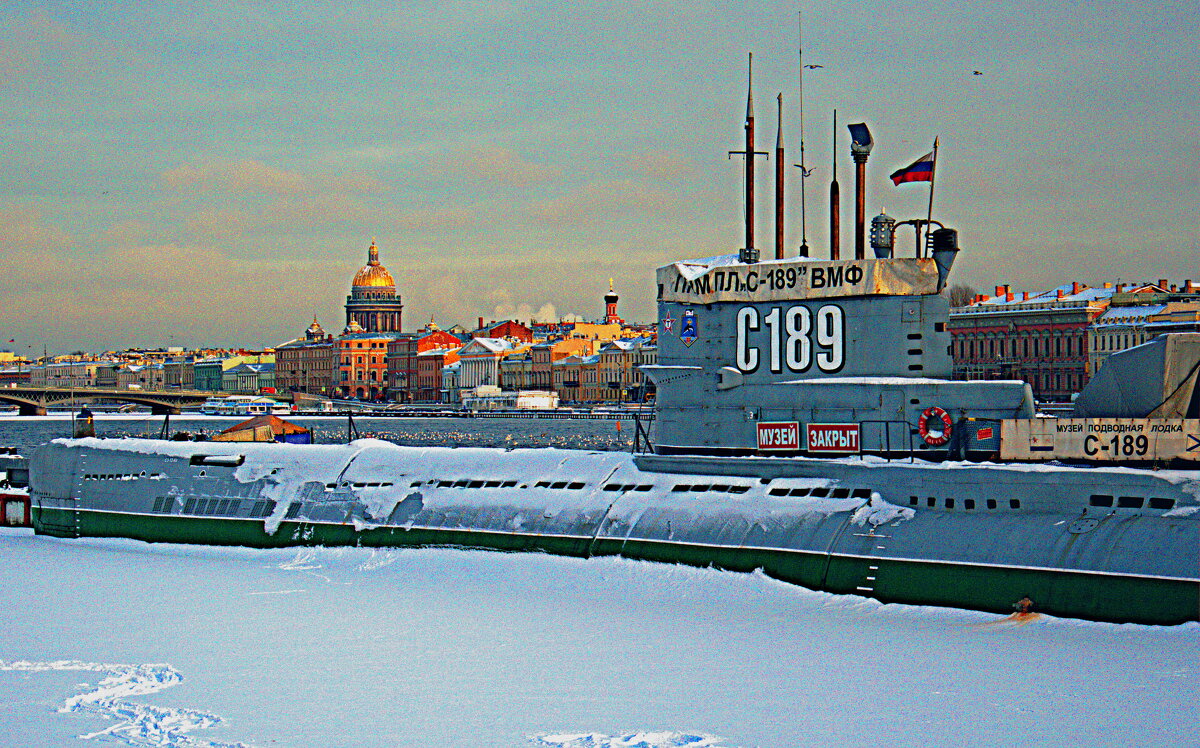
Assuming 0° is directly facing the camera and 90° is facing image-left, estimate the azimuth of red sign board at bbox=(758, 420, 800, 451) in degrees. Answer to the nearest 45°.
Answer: approximately 0°

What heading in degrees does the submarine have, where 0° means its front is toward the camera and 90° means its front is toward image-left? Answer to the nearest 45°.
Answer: approximately 90°
